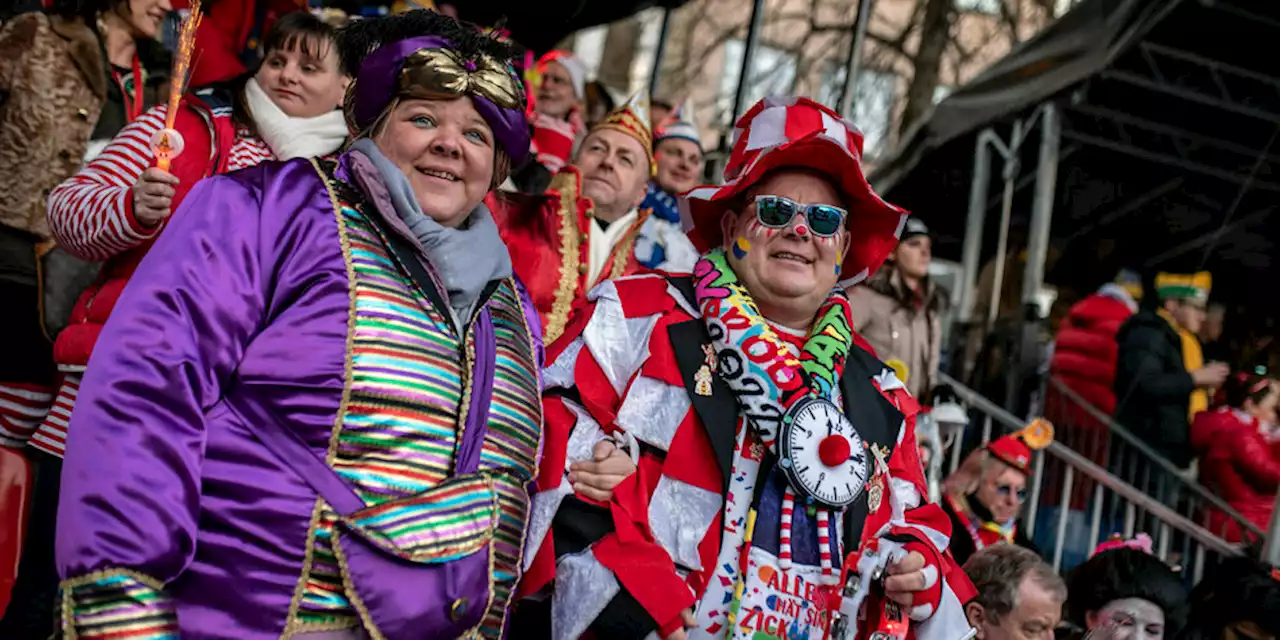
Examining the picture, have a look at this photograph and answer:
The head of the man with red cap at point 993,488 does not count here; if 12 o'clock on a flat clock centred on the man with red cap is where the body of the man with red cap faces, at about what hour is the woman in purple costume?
The woman in purple costume is roughly at 2 o'clock from the man with red cap.

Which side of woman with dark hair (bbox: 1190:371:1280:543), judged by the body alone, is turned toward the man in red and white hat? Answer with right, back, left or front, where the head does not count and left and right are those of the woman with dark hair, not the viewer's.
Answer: right

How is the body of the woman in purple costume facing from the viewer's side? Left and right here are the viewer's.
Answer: facing the viewer and to the right of the viewer

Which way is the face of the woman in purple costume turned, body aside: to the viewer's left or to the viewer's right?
to the viewer's right

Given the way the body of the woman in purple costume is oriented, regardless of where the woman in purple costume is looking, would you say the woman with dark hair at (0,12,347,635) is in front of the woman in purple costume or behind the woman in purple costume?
behind

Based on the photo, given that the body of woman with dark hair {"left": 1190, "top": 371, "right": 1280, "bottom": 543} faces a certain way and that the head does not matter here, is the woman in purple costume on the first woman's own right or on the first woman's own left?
on the first woman's own right
